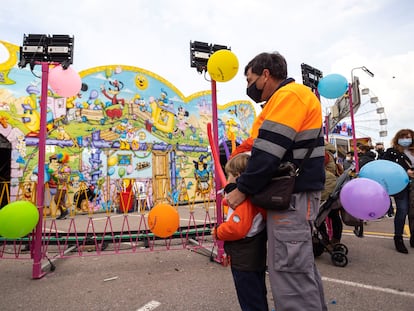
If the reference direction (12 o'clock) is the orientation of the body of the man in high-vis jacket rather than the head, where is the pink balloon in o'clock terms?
The pink balloon is roughly at 1 o'clock from the man in high-vis jacket.

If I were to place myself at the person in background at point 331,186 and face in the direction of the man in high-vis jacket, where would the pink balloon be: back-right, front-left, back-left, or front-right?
front-right

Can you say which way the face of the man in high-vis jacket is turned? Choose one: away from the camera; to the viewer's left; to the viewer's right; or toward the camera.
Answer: to the viewer's left

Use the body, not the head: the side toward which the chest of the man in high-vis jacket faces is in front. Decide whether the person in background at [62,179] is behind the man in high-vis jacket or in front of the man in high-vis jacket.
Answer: in front

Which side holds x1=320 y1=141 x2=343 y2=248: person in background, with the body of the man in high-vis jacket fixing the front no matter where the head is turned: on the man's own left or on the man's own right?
on the man's own right

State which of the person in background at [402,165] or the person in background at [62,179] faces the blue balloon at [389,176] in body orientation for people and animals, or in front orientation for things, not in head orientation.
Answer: the person in background at [402,165]

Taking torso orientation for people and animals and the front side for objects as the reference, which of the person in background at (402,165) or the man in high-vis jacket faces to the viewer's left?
the man in high-vis jacket

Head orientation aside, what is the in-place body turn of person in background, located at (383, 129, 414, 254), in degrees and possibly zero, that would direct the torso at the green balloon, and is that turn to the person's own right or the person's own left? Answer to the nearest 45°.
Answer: approximately 45° to the person's own right

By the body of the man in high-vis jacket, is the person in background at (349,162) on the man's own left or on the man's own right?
on the man's own right

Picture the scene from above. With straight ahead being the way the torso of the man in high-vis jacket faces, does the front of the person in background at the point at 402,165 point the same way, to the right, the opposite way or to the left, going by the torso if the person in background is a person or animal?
to the left

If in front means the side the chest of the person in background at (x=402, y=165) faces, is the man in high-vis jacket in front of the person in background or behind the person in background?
in front

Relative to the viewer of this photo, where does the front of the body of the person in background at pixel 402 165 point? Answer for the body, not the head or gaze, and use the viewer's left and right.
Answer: facing the viewer

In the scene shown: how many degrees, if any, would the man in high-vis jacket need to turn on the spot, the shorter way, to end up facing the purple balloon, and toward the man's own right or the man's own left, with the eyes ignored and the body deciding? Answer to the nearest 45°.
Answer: approximately 135° to the man's own right
